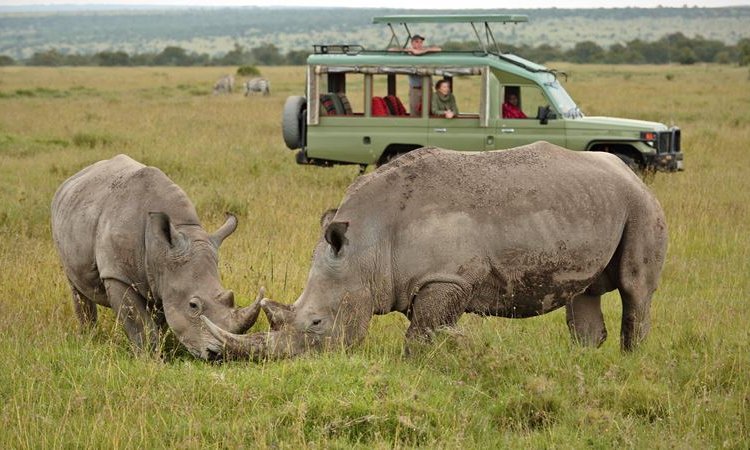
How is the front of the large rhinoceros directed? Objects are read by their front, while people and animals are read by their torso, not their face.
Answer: to the viewer's left

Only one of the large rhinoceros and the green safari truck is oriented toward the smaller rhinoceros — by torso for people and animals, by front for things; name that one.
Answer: the large rhinoceros

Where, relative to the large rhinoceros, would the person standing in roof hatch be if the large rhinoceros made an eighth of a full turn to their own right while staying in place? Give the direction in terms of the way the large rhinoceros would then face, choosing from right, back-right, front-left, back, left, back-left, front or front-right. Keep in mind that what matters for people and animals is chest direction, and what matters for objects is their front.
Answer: front-right

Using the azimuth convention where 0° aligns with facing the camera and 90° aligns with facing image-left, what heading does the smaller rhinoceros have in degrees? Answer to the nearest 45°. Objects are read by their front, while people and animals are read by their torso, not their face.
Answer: approximately 315°

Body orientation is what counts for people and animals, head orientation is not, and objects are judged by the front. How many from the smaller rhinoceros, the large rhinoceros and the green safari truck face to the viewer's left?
1

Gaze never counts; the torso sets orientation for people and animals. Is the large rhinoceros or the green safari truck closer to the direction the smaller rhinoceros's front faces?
the large rhinoceros

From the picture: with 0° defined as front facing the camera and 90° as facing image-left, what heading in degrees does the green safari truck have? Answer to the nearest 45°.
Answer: approximately 270°

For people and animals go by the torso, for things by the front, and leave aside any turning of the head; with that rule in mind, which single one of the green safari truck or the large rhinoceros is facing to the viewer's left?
the large rhinoceros

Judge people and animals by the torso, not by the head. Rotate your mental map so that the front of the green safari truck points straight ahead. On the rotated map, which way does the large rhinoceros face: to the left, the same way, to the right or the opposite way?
the opposite way

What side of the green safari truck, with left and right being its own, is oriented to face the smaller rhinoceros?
right

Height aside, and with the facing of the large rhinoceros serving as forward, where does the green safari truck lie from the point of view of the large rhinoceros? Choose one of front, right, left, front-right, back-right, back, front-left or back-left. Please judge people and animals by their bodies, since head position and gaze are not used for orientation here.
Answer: right

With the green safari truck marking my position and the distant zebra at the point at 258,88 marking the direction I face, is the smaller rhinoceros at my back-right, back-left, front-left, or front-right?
back-left

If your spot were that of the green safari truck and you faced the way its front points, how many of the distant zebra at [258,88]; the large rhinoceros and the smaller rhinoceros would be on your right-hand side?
2

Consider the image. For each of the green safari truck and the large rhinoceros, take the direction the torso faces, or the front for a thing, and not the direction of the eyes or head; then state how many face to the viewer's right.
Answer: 1

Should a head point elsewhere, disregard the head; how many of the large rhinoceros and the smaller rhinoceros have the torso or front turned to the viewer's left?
1
